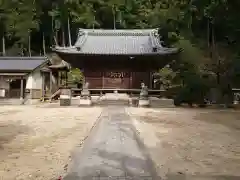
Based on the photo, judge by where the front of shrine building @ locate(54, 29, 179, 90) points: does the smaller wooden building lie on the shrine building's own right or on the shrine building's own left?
on the shrine building's own right

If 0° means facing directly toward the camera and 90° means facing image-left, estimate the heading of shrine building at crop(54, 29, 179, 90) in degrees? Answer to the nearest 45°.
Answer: approximately 0°

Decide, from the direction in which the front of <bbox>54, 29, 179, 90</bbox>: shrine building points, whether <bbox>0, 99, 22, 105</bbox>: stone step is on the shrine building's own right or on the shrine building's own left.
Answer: on the shrine building's own right
